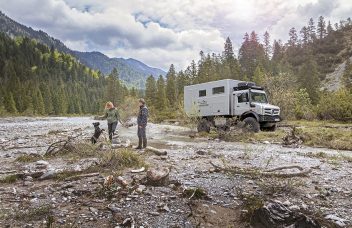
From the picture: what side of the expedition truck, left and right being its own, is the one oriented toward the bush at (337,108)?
left

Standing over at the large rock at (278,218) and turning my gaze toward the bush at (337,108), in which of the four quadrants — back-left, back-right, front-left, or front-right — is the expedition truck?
front-left

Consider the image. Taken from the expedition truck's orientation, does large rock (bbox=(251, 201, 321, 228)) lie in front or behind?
in front

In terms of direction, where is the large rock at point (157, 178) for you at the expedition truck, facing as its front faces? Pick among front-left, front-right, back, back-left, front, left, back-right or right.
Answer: front-right

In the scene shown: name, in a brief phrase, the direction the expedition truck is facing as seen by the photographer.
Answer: facing the viewer and to the right of the viewer

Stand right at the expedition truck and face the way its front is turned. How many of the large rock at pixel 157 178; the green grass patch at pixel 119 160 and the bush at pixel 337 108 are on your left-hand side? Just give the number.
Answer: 1

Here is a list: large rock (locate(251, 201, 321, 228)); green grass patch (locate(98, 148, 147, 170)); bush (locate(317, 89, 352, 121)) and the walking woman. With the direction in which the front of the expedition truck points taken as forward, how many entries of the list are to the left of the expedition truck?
1

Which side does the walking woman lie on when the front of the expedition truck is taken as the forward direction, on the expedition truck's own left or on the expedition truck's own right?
on the expedition truck's own right

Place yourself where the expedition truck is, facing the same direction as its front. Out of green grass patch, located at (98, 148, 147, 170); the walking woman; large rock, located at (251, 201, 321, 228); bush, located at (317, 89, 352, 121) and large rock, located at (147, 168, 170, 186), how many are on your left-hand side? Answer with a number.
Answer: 1

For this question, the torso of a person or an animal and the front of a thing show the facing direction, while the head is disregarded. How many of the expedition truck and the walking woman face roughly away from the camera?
0
